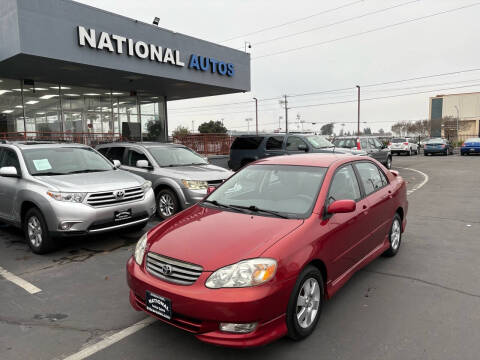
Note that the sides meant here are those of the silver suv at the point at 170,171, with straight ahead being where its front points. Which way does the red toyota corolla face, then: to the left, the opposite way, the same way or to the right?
to the right

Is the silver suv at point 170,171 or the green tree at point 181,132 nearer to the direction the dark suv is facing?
the silver suv

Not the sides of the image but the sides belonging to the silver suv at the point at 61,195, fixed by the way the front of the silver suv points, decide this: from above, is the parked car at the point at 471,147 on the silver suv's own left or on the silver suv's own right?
on the silver suv's own left

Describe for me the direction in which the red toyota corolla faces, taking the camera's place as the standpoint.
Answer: facing the viewer and to the left of the viewer

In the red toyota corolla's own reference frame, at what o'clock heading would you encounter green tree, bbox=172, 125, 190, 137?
The green tree is roughly at 4 o'clock from the red toyota corolla.

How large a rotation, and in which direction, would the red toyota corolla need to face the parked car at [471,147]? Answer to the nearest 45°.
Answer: approximately 180°

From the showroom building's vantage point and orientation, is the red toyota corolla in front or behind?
in front

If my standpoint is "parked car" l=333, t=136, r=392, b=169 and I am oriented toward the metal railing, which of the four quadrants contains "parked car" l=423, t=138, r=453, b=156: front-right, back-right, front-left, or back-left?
back-right

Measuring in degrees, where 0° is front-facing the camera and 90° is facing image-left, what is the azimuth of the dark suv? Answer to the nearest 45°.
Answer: approximately 315°

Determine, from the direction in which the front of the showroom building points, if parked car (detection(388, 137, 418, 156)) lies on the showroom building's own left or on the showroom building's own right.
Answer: on the showroom building's own left

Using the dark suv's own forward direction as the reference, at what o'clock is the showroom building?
The showroom building is roughly at 5 o'clock from the dark suv.

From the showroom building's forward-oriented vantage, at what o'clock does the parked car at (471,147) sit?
The parked car is roughly at 10 o'clock from the showroom building.
